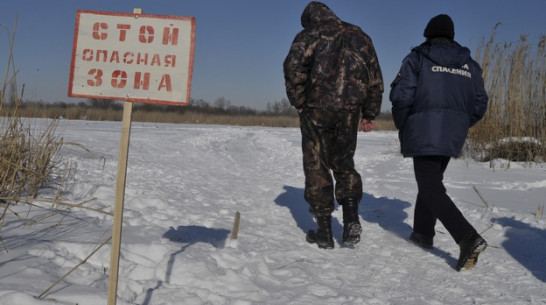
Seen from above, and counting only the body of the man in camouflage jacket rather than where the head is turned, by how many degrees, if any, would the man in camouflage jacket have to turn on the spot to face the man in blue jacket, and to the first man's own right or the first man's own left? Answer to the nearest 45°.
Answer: approximately 135° to the first man's own right

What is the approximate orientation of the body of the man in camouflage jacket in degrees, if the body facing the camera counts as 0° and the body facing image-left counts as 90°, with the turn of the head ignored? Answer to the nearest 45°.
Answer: approximately 135°

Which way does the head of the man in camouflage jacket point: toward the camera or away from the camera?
away from the camera

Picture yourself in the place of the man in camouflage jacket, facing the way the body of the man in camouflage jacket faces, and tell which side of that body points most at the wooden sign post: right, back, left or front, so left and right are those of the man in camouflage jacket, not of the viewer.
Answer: left

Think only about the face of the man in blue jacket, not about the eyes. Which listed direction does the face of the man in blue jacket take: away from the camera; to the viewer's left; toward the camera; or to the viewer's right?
away from the camera
